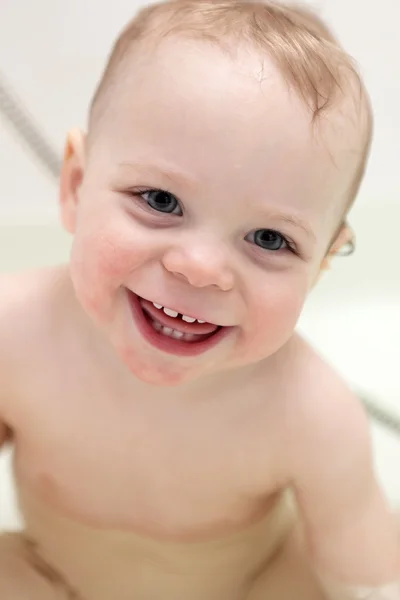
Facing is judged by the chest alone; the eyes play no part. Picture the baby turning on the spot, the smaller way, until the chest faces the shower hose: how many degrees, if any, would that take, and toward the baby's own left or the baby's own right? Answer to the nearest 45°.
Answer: approximately 135° to the baby's own right

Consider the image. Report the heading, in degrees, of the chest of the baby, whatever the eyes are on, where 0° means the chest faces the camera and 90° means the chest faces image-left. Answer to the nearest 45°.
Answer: approximately 0°
